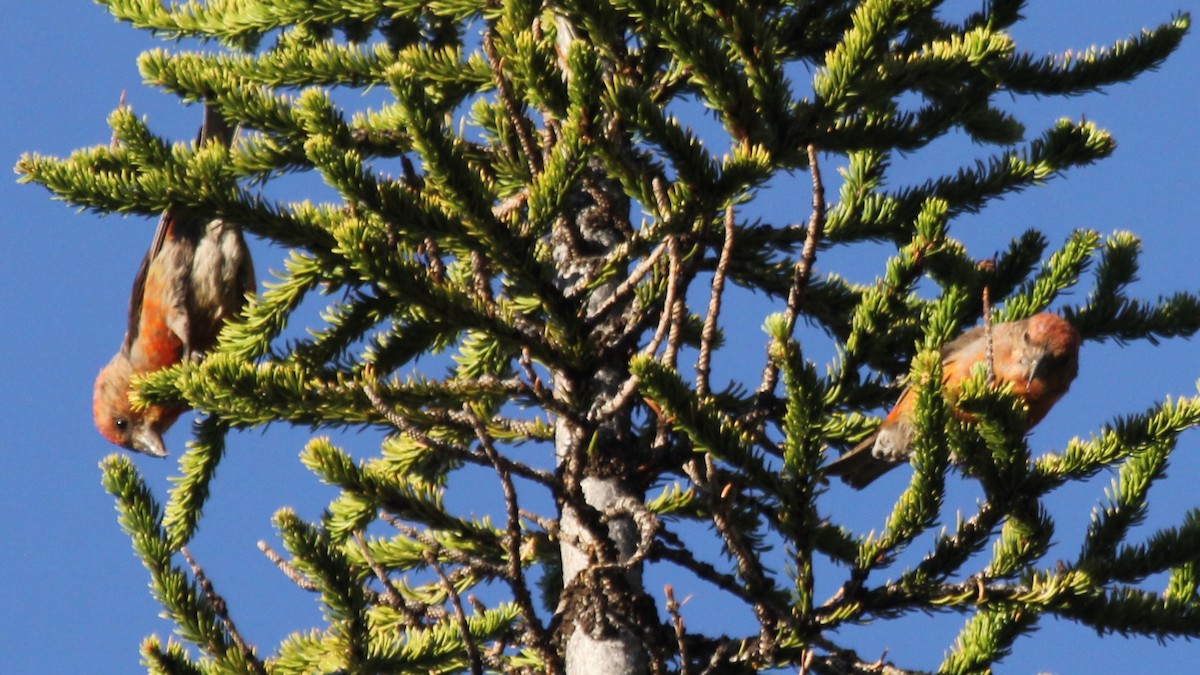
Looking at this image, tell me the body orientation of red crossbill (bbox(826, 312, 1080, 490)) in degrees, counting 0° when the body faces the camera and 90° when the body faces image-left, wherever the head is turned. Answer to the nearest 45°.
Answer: approximately 315°

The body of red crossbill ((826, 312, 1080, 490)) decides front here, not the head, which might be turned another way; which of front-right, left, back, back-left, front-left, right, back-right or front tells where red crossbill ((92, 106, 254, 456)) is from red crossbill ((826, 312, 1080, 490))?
back-right
